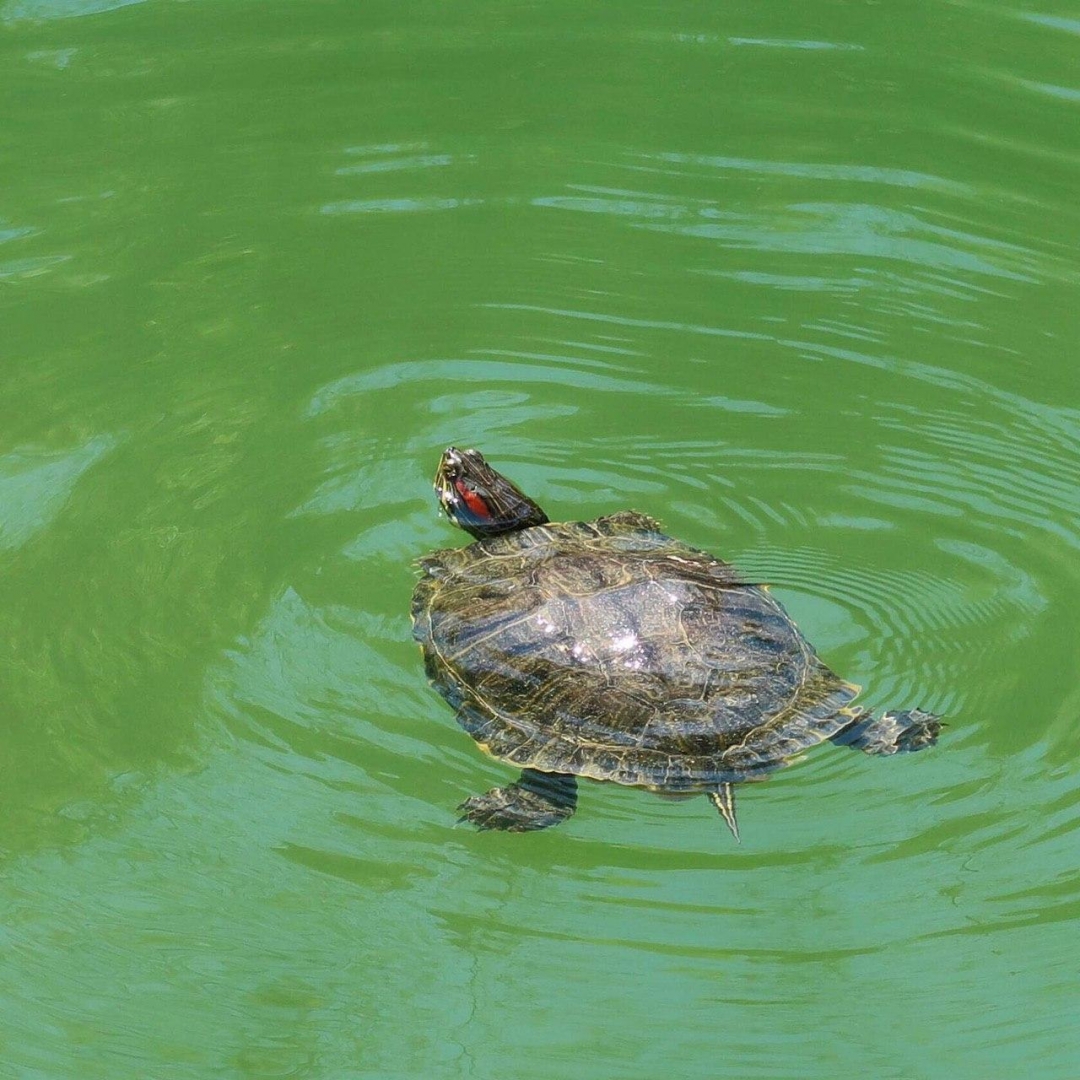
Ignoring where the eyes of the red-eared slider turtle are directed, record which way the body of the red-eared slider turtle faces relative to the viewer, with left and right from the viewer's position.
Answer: facing away from the viewer and to the left of the viewer
